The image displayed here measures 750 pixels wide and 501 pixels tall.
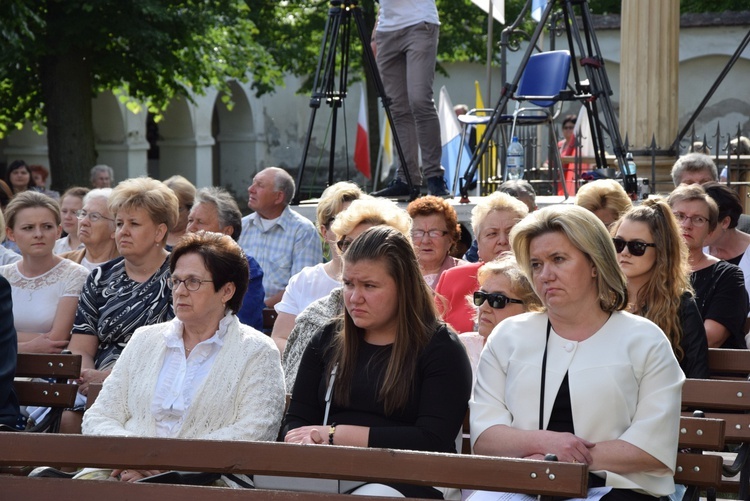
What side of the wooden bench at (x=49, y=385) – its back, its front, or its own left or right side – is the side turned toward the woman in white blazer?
left

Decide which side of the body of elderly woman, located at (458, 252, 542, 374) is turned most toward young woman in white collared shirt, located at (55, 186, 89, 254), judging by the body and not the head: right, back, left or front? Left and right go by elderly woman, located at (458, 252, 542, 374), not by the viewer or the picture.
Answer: right

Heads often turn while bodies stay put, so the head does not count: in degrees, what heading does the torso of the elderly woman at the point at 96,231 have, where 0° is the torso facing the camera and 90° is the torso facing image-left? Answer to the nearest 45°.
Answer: approximately 45°

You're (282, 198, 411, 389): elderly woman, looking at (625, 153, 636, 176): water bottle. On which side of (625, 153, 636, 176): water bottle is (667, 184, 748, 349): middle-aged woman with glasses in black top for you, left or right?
right

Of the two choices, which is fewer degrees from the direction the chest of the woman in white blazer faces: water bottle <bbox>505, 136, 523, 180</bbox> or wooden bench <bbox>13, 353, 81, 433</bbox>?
the wooden bench

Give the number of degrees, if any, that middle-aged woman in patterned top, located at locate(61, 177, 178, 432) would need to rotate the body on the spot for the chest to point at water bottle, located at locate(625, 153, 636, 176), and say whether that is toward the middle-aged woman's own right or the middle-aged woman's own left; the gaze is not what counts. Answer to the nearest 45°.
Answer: approximately 180°

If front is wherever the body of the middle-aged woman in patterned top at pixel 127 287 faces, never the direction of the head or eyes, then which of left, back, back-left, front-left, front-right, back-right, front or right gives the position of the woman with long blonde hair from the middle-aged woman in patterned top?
left

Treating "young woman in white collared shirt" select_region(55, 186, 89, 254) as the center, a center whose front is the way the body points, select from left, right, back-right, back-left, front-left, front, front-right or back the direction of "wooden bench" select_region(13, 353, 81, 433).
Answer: front-left

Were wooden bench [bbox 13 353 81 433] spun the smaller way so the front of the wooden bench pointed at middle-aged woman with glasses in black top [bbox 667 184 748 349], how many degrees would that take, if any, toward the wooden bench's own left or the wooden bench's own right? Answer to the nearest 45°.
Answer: approximately 135° to the wooden bench's own left

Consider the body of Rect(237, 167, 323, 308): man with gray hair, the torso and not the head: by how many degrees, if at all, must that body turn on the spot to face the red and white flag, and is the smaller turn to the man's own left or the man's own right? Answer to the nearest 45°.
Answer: approximately 135° to the man's own right

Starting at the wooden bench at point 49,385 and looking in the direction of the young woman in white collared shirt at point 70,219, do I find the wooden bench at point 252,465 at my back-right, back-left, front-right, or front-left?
back-right

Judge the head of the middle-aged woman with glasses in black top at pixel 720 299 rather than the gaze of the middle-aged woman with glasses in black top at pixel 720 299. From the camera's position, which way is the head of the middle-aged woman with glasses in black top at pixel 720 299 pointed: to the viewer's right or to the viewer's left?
to the viewer's left
